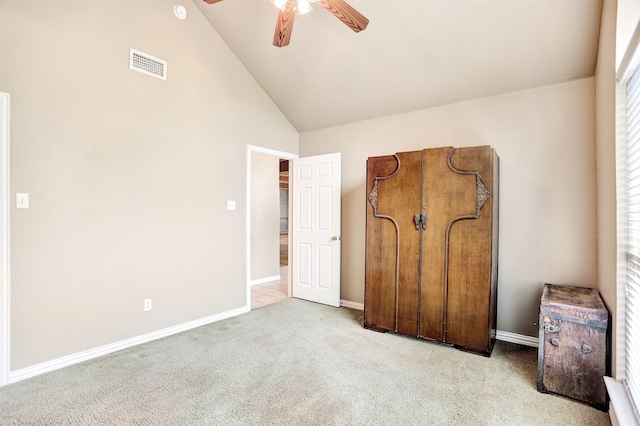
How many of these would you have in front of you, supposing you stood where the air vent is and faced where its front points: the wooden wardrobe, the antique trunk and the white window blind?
3

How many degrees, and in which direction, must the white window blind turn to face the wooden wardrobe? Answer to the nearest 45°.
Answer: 0° — it already faces it

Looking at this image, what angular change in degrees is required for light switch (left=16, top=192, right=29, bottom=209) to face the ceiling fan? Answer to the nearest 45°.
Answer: approximately 45° to its left

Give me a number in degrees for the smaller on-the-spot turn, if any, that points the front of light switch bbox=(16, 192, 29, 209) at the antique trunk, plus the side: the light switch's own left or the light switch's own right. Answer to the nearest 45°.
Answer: approximately 45° to the light switch's own left

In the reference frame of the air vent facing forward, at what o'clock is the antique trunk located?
The antique trunk is roughly at 12 o'clock from the air vent.

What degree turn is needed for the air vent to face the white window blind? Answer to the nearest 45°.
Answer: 0° — it already faces it

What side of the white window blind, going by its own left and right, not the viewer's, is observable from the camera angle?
left

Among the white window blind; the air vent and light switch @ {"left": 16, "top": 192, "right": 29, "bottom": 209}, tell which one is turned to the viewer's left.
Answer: the white window blind

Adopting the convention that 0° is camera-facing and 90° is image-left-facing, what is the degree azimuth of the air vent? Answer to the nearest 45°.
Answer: approximately 315°
